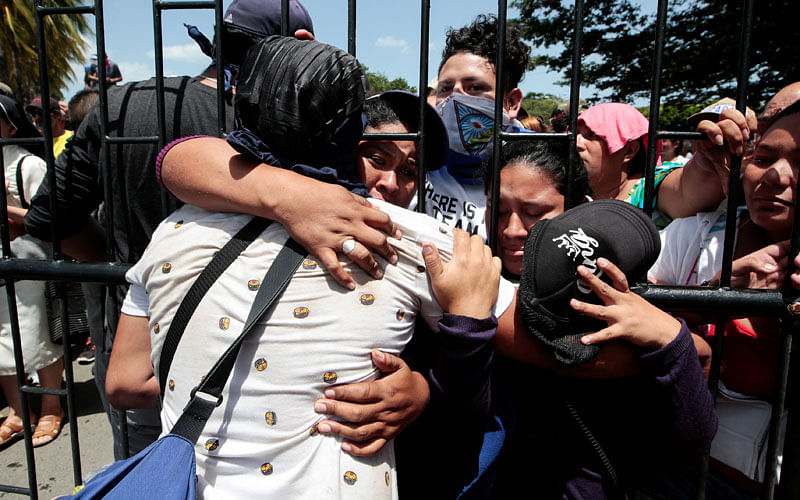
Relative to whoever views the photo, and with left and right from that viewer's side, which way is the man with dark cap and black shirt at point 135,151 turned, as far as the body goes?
facing away from the viewer and to the right of the viewer

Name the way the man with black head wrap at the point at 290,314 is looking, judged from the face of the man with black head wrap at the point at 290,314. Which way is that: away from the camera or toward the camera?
away from the camera

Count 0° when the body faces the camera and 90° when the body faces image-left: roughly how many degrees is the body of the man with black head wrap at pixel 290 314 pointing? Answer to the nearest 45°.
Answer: approximately 180°

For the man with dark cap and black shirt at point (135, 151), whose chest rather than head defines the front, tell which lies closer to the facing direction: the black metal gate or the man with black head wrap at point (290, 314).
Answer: the black metal gate

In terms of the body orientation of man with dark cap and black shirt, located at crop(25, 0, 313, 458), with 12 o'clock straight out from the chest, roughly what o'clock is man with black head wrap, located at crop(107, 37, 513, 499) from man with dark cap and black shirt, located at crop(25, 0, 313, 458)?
man with black head wrap, located at crop(107, 37, 513, 499) is roughly at 4 o'clock from man with dark cap and black shirt, located at crop(25, 0, 313, 458).

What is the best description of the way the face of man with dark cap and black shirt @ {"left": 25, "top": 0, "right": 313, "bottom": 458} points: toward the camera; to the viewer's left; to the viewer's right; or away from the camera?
away from the camera
